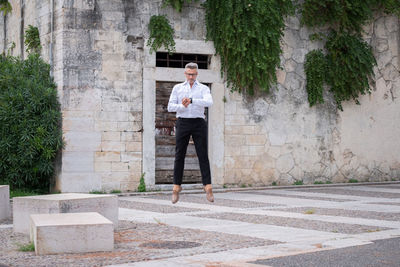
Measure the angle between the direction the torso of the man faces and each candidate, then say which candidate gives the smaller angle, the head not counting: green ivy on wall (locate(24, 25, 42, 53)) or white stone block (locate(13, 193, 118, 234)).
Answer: the white stone block

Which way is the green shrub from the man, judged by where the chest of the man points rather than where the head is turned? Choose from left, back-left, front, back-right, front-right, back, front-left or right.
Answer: back-right

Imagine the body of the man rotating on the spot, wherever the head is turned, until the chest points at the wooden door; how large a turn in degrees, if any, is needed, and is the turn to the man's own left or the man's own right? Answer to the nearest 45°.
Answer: approximately 180°

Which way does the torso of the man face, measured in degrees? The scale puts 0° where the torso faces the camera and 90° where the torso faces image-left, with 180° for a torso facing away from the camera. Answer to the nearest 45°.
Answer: approximately 0°

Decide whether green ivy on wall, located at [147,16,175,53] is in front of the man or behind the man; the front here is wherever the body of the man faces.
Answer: behind

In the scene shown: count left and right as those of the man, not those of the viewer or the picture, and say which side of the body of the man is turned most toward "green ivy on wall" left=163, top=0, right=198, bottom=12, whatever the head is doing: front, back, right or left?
back

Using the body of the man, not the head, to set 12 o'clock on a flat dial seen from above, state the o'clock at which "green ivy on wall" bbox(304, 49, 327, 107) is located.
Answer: The green ivy on wall is roughly at 7 o'clock from the man.

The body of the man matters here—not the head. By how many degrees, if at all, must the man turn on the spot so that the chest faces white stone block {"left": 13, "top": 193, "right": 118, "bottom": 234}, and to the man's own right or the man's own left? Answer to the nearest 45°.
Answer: approximately 45° to the man's own right

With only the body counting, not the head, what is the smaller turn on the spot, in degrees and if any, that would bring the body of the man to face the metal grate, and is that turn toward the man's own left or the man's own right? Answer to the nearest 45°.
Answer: approximately 180°

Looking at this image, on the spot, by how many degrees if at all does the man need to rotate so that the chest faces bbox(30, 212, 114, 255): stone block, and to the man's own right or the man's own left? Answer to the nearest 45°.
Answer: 0° — they already face it
